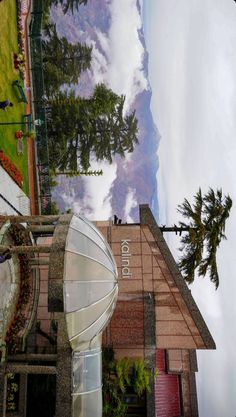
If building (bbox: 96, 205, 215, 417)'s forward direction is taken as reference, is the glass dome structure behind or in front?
in front

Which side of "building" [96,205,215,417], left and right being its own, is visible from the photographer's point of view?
front
